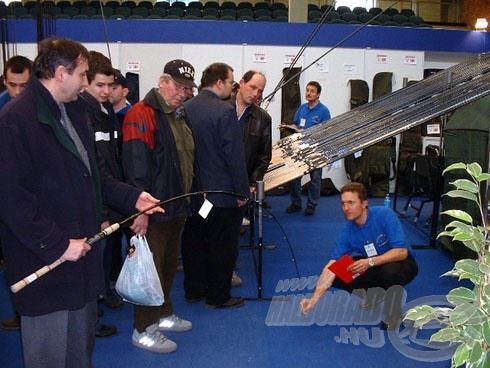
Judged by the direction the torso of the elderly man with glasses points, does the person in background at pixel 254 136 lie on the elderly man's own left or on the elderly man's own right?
on the elderly man's own left

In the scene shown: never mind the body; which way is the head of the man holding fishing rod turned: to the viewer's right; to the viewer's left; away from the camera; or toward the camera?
to the viewer's right

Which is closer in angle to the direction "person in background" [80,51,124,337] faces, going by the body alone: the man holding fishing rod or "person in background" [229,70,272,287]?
the man holding fishing rod

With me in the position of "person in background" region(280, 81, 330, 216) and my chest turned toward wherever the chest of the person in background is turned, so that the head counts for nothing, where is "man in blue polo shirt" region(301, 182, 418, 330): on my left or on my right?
on my left

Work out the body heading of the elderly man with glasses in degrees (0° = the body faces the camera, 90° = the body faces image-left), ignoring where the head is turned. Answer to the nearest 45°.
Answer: approximately 315°

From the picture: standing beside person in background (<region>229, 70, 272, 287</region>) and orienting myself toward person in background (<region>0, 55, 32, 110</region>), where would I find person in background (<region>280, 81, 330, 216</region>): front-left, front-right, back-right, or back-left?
back-right
